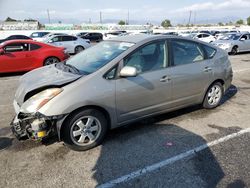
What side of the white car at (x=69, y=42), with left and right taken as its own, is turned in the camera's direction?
left

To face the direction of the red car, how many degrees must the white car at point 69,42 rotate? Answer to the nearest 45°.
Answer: approximately 90° to its left

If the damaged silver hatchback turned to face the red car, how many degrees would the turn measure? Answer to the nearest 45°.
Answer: approximately 90° to its right

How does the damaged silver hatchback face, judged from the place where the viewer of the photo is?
facing the viewer and to the left of the viewer

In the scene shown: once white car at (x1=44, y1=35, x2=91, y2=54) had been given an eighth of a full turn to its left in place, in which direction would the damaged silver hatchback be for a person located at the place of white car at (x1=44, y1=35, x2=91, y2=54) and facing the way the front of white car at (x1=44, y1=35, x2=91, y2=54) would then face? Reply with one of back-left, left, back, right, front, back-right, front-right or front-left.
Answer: front-left
